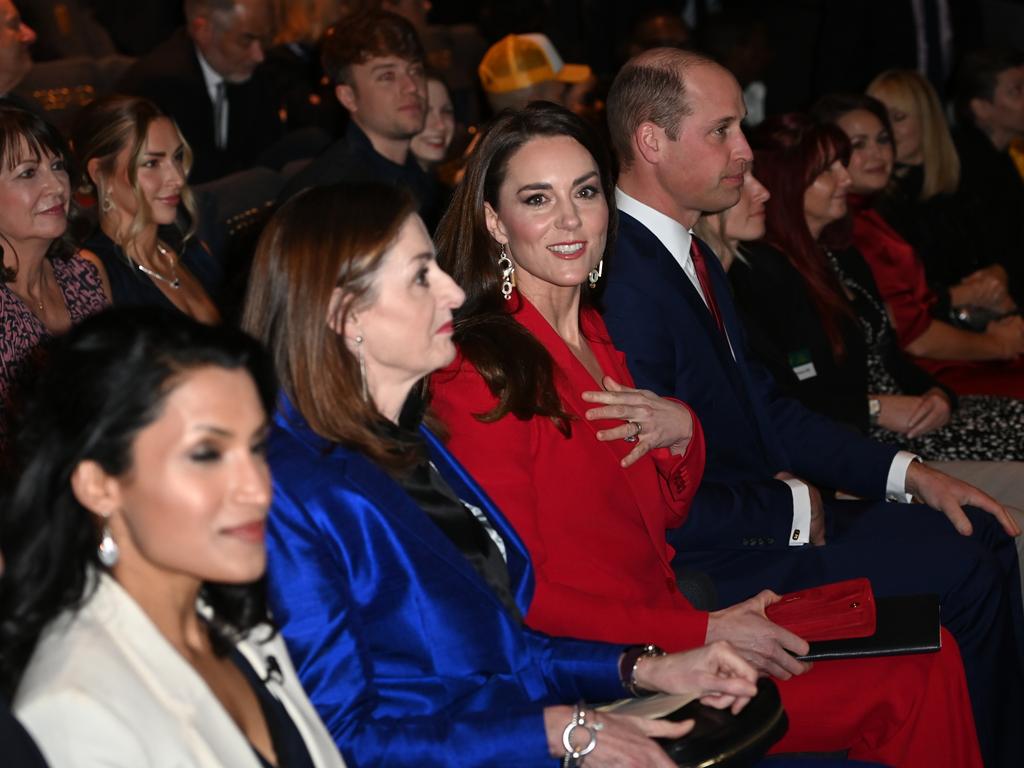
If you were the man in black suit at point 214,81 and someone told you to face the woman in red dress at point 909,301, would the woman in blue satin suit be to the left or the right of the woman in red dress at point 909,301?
right

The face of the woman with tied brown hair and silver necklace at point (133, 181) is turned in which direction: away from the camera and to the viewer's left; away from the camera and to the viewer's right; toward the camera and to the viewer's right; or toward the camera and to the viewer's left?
toward the camera and to the viewer's right

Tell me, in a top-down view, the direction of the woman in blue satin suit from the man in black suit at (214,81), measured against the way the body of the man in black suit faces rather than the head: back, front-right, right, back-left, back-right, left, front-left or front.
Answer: front-right

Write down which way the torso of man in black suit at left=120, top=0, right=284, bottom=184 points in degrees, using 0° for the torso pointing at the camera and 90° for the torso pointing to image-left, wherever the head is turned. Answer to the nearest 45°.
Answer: approximately 315°

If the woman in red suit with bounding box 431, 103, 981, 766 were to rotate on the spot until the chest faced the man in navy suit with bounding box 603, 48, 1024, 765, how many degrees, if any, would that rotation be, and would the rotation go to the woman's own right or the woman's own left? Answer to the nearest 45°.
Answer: approximately 90° to the woman's own left

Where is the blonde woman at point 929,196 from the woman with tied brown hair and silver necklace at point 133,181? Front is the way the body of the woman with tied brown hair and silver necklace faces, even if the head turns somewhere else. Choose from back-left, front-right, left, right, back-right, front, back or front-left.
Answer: front-left

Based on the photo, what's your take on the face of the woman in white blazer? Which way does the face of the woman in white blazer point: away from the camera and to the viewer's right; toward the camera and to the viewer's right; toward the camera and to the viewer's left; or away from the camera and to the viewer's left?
toward the camera and to the viewer's right

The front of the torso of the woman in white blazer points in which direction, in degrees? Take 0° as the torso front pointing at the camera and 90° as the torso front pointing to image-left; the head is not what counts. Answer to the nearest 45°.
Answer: approximately 315°

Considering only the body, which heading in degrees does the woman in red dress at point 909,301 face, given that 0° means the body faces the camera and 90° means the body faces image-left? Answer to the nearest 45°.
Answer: approximately 315°

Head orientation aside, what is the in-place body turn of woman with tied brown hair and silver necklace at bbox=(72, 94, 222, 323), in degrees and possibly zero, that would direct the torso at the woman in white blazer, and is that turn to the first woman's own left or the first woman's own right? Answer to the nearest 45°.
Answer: approximately 45° to the first woman's own right

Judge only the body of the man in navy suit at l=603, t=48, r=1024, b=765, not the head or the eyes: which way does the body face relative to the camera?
to the viewer's right

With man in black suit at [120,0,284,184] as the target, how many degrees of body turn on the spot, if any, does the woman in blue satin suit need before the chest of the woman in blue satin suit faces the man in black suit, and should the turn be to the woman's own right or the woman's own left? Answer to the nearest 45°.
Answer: approximately 90° to the woman's own left

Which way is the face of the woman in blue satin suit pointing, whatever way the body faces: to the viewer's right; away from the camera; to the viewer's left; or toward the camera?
to the viewer's right
